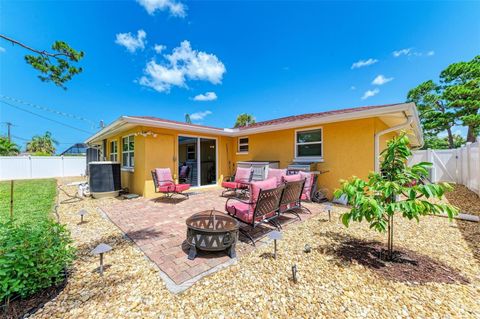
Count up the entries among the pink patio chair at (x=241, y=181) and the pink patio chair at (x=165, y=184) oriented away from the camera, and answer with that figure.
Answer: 0

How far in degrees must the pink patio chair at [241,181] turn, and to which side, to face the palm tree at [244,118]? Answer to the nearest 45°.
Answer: approximately 135° to its right

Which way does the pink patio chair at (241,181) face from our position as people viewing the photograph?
facing the viewer and to the left of the viewer

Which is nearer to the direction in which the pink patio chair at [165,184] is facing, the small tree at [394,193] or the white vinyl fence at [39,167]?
the small tree

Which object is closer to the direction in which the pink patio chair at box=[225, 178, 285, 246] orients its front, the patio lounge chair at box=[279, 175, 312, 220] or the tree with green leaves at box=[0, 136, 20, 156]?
the tree with green leaves

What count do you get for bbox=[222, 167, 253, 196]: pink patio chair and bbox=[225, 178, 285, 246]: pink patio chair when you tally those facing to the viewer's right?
0

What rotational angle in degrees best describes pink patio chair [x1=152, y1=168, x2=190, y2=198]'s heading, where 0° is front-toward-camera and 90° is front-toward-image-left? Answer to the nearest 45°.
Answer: approximately 315°
